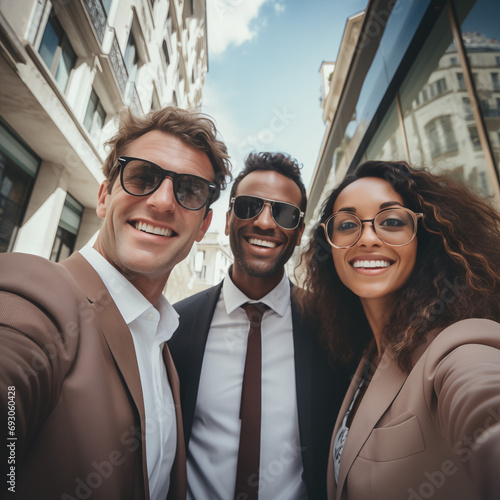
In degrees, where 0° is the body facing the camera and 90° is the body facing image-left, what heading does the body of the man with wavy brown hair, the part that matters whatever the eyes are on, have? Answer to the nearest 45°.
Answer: approximately 315°

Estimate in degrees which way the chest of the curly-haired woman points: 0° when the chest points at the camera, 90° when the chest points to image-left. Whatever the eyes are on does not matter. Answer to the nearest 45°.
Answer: approximately 45°
